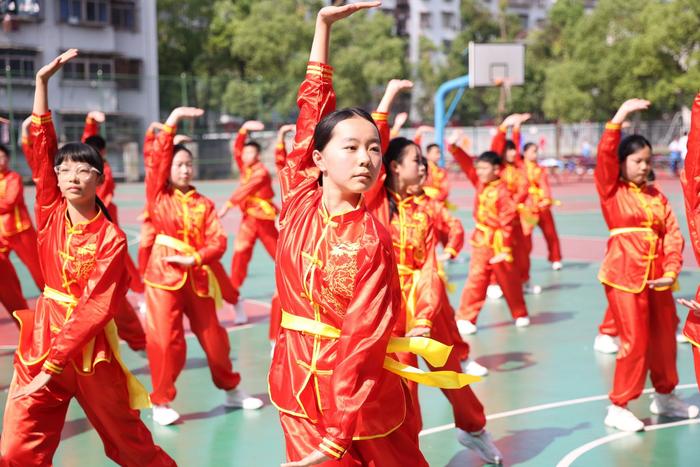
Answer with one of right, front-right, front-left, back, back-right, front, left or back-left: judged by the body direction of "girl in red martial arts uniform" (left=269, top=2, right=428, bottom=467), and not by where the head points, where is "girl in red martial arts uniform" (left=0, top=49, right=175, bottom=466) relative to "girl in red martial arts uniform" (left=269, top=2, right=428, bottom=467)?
back-right

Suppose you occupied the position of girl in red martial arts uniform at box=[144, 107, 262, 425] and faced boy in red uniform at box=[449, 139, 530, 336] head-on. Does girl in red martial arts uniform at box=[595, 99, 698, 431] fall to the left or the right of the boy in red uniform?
right

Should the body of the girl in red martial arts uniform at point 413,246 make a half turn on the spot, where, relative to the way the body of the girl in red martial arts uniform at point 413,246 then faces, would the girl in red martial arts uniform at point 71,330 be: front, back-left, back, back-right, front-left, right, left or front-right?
left

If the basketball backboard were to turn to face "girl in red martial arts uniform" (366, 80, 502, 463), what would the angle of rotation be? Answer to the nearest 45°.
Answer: approximately 45° to its right

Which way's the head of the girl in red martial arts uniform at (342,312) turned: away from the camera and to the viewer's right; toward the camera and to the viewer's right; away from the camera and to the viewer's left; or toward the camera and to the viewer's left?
toward the camera and to the viewer's right

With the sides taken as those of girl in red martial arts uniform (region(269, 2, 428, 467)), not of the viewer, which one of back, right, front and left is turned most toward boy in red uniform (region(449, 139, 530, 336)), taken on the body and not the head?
back

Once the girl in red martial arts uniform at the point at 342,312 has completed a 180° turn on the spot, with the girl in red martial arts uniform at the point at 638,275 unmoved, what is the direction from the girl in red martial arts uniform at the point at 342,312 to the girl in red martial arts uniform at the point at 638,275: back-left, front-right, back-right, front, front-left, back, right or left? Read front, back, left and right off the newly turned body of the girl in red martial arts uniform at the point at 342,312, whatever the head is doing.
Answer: front-right

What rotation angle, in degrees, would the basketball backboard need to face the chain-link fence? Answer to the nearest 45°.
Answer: approximately 180°

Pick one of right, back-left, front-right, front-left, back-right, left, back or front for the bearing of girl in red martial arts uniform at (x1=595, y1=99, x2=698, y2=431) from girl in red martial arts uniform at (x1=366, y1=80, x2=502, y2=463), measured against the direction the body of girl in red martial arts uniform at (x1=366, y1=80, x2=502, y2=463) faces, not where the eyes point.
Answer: left

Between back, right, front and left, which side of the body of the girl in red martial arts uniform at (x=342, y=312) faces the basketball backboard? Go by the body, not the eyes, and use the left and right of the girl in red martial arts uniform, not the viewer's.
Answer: back

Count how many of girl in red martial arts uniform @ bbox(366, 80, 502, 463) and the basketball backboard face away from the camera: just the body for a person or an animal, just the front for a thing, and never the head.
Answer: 0

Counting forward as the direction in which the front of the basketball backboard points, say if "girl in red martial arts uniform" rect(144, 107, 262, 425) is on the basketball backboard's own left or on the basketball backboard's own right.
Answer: on the basketball backboard's own right
